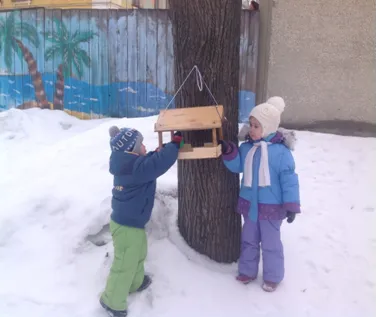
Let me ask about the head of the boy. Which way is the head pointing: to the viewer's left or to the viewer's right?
to the viewer's right

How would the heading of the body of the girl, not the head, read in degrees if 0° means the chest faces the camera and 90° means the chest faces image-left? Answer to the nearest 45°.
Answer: approximately 45°

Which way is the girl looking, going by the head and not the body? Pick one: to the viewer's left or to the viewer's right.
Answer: to the viewer's left

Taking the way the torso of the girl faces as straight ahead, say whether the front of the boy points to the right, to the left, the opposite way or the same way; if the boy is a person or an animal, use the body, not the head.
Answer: the opposite way

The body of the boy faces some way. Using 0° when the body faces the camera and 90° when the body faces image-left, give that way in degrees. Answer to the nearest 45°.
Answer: approximately 225°
